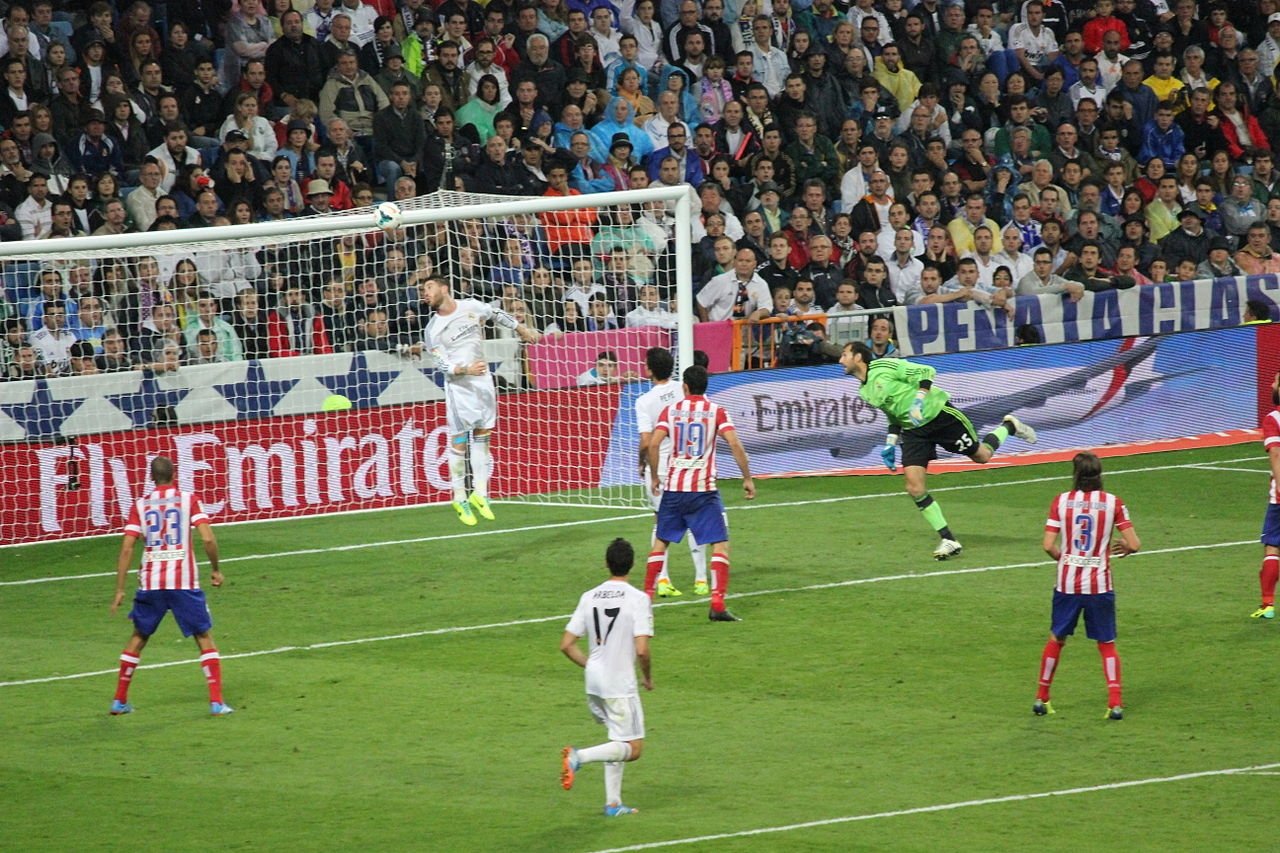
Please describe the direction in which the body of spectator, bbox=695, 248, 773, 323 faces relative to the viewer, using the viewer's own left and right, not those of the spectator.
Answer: facing the viewer

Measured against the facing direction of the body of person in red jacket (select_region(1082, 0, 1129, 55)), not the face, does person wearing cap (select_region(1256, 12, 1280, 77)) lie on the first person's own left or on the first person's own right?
on the first person's own left

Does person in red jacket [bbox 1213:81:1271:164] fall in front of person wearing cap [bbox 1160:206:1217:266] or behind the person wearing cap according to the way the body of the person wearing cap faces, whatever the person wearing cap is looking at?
behind

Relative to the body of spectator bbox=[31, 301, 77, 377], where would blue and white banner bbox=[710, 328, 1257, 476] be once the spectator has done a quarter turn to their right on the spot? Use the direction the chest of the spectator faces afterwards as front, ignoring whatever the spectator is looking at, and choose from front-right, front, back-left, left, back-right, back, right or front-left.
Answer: back

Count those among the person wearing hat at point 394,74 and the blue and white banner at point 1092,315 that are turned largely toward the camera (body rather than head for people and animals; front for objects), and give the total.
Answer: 2

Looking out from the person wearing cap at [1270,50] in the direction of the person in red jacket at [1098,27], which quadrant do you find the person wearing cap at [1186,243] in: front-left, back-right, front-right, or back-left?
front-left

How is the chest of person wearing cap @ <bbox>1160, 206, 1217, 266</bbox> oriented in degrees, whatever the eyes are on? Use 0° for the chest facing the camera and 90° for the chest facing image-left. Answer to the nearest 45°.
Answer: approximately 45°

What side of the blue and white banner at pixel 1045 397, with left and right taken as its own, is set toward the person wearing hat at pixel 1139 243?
back

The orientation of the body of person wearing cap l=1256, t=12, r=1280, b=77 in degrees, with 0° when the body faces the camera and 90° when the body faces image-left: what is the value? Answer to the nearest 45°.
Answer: approximately 0°

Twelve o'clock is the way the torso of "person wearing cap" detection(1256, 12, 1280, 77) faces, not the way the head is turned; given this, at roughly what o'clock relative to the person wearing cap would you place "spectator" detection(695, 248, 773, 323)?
The spectator is roughly at 1 o'clock from the person wearing cap.

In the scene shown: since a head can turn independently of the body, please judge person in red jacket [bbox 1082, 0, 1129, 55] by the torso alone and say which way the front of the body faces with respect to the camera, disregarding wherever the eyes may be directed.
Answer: toward the camera

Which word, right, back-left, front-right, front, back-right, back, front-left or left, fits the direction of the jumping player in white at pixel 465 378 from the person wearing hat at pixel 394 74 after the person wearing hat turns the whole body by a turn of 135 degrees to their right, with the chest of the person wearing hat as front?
back-left

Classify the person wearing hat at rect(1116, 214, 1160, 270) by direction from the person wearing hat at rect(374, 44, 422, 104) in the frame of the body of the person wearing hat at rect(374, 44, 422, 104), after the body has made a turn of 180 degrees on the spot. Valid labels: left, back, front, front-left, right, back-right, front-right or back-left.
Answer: right

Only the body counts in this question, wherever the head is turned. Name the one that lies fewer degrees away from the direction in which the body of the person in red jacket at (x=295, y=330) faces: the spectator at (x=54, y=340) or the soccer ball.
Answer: the soccer ball

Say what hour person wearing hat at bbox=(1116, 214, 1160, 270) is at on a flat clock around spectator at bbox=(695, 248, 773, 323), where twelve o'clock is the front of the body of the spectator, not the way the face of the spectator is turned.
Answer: The person wearing hat is roughly at 8 o'clock from the spectator.

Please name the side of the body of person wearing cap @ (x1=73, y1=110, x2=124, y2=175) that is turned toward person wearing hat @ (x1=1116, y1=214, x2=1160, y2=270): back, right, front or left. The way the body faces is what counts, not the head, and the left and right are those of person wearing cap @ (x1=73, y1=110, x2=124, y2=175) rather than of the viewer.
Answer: left

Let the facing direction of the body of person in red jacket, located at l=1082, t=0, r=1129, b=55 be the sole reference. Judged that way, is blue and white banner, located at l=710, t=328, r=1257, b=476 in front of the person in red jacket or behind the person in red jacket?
in front
